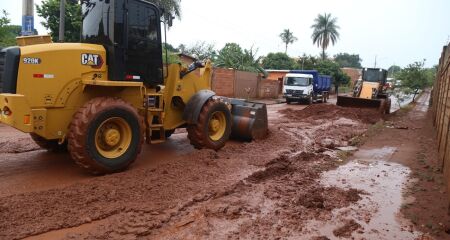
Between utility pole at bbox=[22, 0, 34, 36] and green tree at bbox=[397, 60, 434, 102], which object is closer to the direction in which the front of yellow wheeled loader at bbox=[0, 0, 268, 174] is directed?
the green tree

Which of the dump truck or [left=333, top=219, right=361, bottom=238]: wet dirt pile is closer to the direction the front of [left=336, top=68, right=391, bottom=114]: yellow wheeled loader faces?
the wet dirt pile

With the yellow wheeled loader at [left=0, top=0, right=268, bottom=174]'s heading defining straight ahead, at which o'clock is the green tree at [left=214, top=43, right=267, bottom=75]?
The green tree is roughly at 11 o'clock from the yellow wheeled loader.

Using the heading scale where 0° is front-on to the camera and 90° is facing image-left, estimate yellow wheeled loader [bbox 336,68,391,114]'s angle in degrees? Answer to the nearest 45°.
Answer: approximately 45°

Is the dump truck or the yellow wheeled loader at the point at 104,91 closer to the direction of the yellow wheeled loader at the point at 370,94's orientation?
the yellow wheeled loader

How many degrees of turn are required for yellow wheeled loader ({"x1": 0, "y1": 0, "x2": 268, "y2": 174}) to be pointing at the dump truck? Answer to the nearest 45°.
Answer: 0° — it already faces it

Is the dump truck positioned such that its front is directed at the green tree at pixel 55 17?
yes

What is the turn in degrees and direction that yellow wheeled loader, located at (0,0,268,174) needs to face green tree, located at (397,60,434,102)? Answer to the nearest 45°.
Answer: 0° — it already faces it

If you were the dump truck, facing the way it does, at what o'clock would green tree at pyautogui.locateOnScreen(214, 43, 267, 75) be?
The green tree is roughly at 3 o'clock from the dump truck.

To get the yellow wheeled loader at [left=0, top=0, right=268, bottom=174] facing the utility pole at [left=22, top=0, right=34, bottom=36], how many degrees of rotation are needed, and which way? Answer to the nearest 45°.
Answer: approximately 90° to its left

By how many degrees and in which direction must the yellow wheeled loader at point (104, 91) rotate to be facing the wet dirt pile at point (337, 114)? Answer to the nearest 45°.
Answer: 0° — it already faces it

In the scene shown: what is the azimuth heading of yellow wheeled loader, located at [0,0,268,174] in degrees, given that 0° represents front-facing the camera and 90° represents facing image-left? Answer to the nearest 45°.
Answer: approximately 225°
